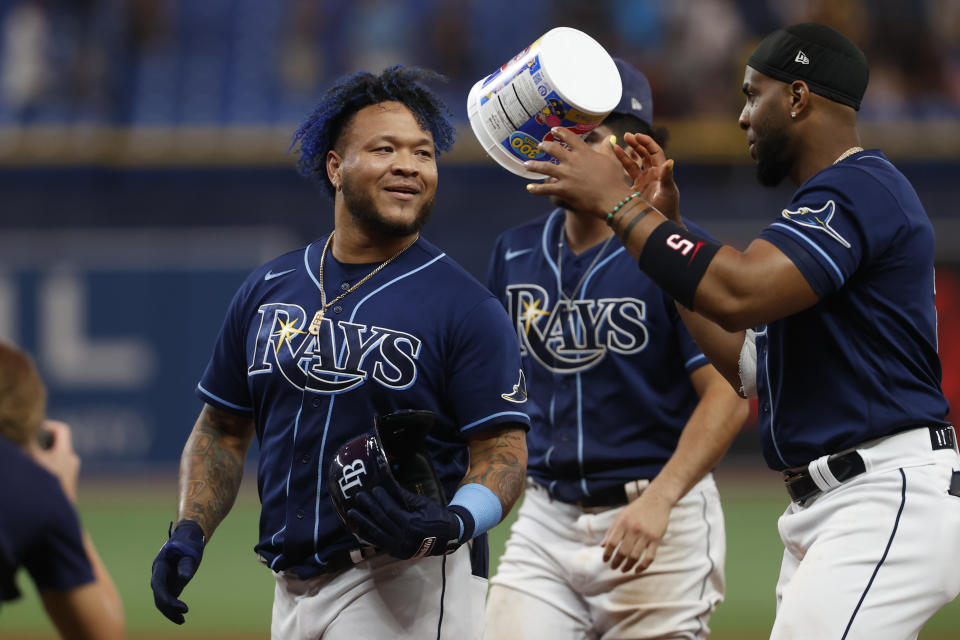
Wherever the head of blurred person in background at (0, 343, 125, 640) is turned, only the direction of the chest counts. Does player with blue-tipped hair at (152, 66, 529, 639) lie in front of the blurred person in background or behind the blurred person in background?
in front

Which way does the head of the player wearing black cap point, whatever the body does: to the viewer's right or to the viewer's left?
to the viewer's left

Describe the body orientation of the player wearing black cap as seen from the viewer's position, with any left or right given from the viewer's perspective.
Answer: facing to the left of the viewer

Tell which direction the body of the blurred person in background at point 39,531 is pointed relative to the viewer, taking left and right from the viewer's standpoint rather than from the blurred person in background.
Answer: facing away from the viewer and to the right of the viewer

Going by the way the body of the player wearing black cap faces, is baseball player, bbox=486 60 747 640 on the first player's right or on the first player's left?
on the first player's right

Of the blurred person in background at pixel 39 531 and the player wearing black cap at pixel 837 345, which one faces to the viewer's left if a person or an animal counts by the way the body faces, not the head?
the player wearing black cap

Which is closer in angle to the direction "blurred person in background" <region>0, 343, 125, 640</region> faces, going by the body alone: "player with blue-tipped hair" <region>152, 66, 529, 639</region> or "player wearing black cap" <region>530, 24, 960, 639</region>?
the player with blue-tipped hair

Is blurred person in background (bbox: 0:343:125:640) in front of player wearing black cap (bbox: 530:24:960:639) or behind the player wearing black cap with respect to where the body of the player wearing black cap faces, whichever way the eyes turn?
in front

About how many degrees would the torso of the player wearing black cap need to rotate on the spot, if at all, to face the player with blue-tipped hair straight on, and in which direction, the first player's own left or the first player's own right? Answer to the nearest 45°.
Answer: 0° — they already face them

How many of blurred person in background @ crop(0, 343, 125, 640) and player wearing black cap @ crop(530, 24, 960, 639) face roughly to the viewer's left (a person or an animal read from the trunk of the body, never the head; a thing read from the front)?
1

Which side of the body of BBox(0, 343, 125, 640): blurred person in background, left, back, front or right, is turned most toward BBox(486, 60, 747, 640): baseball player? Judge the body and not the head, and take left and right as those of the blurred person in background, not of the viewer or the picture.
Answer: front

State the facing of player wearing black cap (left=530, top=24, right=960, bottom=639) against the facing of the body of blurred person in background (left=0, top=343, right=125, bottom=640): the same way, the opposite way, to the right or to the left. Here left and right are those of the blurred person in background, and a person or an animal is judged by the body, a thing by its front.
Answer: to the left

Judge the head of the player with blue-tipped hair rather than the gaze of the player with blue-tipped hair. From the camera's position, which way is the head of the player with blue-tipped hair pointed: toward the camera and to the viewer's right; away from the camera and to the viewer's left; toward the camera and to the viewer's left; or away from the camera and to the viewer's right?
toward the camera and to the viewer's right

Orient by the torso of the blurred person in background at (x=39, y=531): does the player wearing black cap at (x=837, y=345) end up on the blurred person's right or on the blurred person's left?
on the blurred person's right
